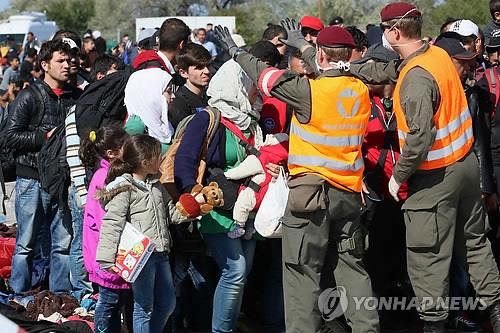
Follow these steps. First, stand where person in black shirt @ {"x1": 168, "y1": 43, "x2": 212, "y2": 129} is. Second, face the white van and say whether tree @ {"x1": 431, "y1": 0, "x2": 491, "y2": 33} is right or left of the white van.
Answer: right
